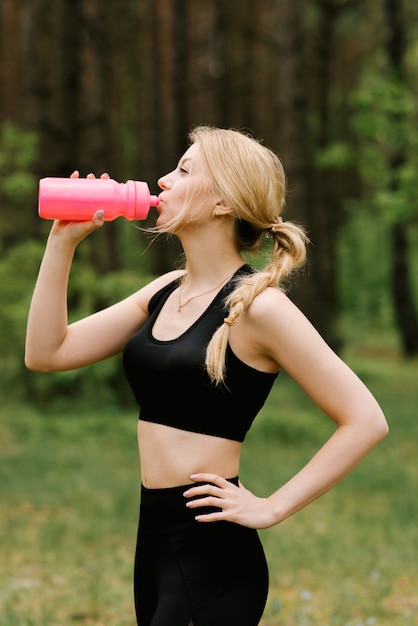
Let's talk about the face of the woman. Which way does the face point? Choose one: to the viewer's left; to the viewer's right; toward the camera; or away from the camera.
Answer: to the viewer's left

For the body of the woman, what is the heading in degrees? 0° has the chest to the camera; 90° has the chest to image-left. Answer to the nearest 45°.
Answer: approximately 45°
